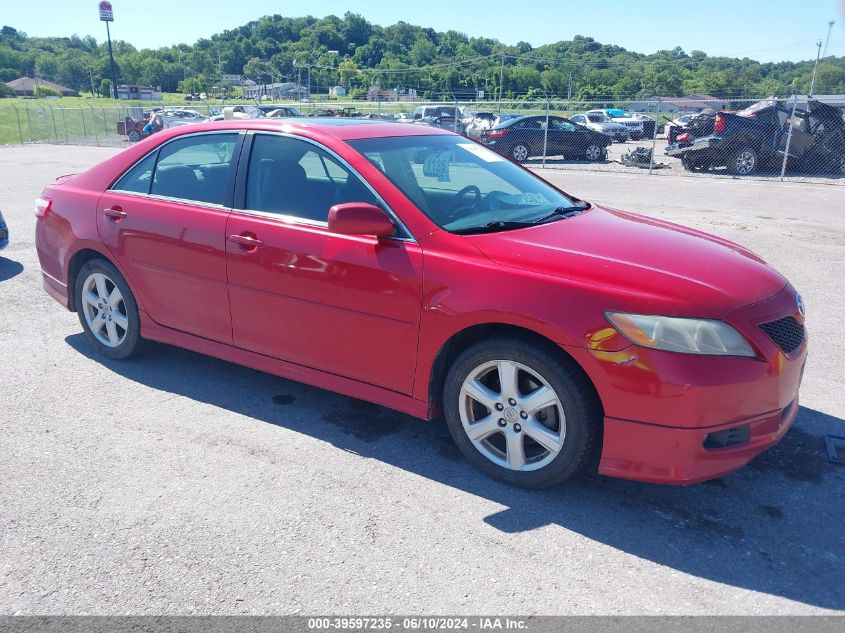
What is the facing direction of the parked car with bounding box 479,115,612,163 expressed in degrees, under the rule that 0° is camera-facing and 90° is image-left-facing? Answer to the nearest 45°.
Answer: approximately 225°

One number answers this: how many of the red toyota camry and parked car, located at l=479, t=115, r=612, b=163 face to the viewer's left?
0

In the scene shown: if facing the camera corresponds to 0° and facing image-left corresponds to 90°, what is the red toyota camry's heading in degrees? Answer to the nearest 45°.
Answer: approximately 315°

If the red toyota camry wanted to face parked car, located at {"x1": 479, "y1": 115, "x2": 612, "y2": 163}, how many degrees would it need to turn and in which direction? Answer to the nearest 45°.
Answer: approximately 135° to its left

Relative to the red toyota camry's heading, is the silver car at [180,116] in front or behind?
behind

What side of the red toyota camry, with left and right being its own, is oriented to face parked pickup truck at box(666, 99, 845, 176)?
left
